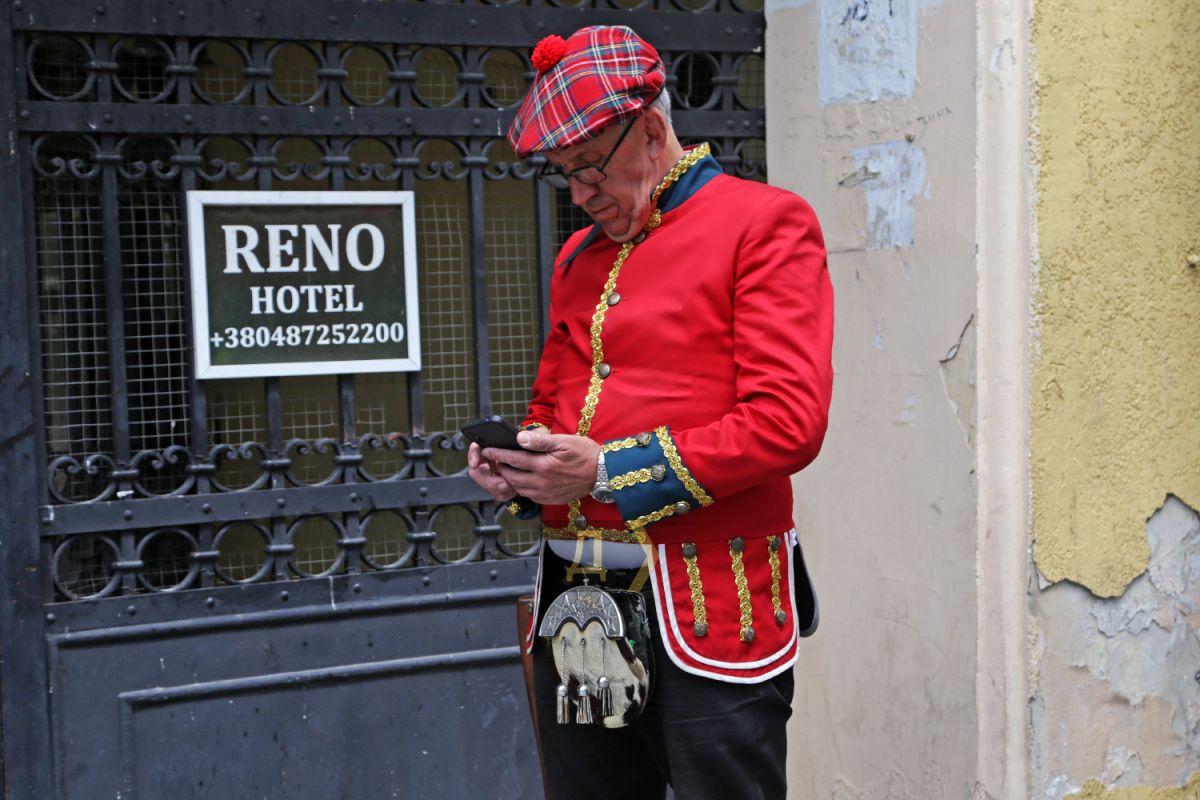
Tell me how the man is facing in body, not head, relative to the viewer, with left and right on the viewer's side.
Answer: facing the viewer and to the left of the viewer

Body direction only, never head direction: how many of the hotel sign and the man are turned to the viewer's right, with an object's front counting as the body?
0

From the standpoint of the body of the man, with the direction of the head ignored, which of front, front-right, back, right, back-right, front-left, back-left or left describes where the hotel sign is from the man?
right

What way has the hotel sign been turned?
toward the camera

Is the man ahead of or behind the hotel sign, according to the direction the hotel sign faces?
ahead
